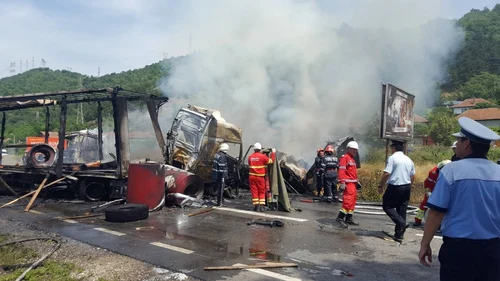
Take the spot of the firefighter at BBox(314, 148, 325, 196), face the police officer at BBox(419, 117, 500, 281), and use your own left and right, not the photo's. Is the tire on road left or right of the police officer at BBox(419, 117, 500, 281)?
right

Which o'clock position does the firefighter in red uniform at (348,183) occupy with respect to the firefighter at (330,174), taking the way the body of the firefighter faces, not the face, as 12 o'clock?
The firefighter in red uniform is roughly at 6 o'clock from the firefighter.

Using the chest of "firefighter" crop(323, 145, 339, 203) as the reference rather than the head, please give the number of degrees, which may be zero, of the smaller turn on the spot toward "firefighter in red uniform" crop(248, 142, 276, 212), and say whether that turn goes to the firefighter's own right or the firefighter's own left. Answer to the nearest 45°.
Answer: approximately 135° to the firefighter's own left

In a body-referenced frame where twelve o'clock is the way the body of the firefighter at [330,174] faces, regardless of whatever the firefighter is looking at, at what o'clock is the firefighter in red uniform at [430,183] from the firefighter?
The firefighter in red uniform is roughly at 5 o'clock from the firefighter.

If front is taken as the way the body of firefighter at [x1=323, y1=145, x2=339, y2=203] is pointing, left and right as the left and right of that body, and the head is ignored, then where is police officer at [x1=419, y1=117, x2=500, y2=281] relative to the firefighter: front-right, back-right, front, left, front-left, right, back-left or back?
back

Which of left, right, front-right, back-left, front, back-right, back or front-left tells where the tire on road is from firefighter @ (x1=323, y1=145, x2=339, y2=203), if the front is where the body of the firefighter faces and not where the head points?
back-left

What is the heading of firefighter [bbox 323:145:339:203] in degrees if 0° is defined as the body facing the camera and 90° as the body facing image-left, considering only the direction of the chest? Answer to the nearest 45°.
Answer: approximately 180°

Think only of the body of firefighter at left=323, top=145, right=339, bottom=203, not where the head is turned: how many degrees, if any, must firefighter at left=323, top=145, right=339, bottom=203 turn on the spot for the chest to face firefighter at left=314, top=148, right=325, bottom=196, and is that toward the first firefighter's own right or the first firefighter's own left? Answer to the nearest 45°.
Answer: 0° — they already face them
